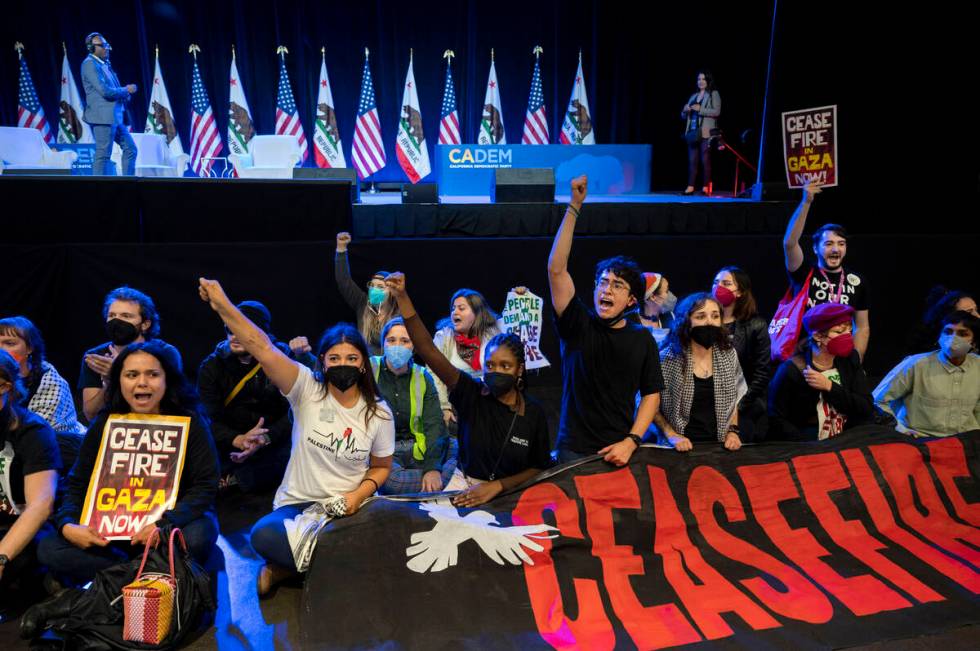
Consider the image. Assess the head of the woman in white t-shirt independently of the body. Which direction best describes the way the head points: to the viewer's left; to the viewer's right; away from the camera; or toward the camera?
toward the camera

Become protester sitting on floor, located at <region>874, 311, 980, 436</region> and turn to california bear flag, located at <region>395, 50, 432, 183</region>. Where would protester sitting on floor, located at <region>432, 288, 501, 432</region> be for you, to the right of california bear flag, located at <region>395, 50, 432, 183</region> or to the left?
left

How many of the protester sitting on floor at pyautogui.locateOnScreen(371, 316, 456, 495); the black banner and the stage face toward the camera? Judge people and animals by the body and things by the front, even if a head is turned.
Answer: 3

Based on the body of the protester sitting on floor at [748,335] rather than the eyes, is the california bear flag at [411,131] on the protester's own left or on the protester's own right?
on the protester's own right

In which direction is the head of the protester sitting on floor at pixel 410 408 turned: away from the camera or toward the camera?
toward the camera

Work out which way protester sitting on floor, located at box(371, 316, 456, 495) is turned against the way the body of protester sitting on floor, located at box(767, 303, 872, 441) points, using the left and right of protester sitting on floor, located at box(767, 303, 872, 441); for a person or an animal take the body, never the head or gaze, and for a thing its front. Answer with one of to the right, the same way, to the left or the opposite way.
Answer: the same way

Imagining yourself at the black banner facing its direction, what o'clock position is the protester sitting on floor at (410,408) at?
The protester sitting on floor is roughly at 4 o'clock from the black banner.

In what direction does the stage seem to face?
toward the camera

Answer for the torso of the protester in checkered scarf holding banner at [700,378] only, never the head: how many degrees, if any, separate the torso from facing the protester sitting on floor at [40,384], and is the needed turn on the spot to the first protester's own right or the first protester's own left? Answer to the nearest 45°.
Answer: approximately 90° to the first protester's own right

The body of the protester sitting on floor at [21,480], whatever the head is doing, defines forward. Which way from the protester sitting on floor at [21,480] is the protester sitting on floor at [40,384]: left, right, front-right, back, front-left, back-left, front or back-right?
back-right

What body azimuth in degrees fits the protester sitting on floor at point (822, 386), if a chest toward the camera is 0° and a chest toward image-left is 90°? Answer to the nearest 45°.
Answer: approximately 315°

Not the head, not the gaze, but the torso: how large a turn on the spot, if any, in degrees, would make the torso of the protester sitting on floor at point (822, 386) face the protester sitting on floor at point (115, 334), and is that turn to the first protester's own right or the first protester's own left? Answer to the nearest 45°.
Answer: approximately 90° to the first protester's own right

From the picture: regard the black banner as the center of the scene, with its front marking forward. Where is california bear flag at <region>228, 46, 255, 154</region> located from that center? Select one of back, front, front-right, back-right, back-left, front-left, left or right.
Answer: back-right

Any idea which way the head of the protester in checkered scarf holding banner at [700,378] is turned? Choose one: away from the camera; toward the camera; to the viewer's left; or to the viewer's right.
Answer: toward the camera
